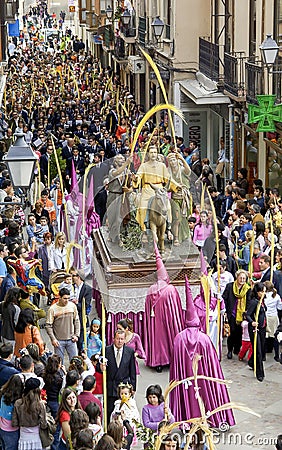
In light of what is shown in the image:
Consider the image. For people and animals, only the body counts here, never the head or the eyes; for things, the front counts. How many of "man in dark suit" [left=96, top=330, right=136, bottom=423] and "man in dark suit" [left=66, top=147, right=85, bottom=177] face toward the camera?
2

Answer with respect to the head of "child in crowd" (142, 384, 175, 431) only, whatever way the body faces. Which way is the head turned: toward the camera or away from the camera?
toward the camera

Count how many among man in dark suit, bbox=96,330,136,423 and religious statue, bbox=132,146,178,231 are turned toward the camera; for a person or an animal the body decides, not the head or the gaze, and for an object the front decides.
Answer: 2

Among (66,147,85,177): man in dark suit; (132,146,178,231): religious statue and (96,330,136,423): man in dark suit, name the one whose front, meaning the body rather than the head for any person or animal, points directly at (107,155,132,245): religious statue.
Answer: (66,147,85,177): man in dark suit

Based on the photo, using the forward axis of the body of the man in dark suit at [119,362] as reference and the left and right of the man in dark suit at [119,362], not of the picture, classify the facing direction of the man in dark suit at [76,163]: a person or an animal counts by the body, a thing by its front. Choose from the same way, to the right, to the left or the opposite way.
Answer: the same way

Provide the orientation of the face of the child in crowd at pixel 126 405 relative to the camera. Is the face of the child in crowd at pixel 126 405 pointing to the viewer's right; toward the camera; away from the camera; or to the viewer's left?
toward the camera

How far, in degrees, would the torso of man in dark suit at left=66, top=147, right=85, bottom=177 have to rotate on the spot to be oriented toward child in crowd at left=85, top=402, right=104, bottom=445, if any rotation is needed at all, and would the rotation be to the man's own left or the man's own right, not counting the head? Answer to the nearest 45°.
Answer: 0° — they already face them

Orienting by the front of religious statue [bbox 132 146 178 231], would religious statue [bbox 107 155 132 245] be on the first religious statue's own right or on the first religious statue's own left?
on the first religious statue's own right

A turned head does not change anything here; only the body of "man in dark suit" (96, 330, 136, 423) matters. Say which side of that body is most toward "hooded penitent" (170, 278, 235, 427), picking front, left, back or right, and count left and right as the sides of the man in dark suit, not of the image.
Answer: left

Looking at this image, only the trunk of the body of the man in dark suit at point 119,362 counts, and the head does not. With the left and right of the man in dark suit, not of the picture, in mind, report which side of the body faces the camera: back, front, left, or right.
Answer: front

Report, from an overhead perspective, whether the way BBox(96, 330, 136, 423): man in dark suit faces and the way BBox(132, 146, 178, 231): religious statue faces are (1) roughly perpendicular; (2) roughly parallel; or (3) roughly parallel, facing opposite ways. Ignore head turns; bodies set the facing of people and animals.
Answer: roughly parallel

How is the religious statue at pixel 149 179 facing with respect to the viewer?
toward the camera

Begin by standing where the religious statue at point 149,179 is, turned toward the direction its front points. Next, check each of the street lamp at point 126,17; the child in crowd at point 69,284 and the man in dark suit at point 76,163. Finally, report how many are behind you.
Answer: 2

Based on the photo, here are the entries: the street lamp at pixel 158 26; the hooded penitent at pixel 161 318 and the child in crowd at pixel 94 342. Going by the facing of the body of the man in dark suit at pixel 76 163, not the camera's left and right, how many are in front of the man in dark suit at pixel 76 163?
2
